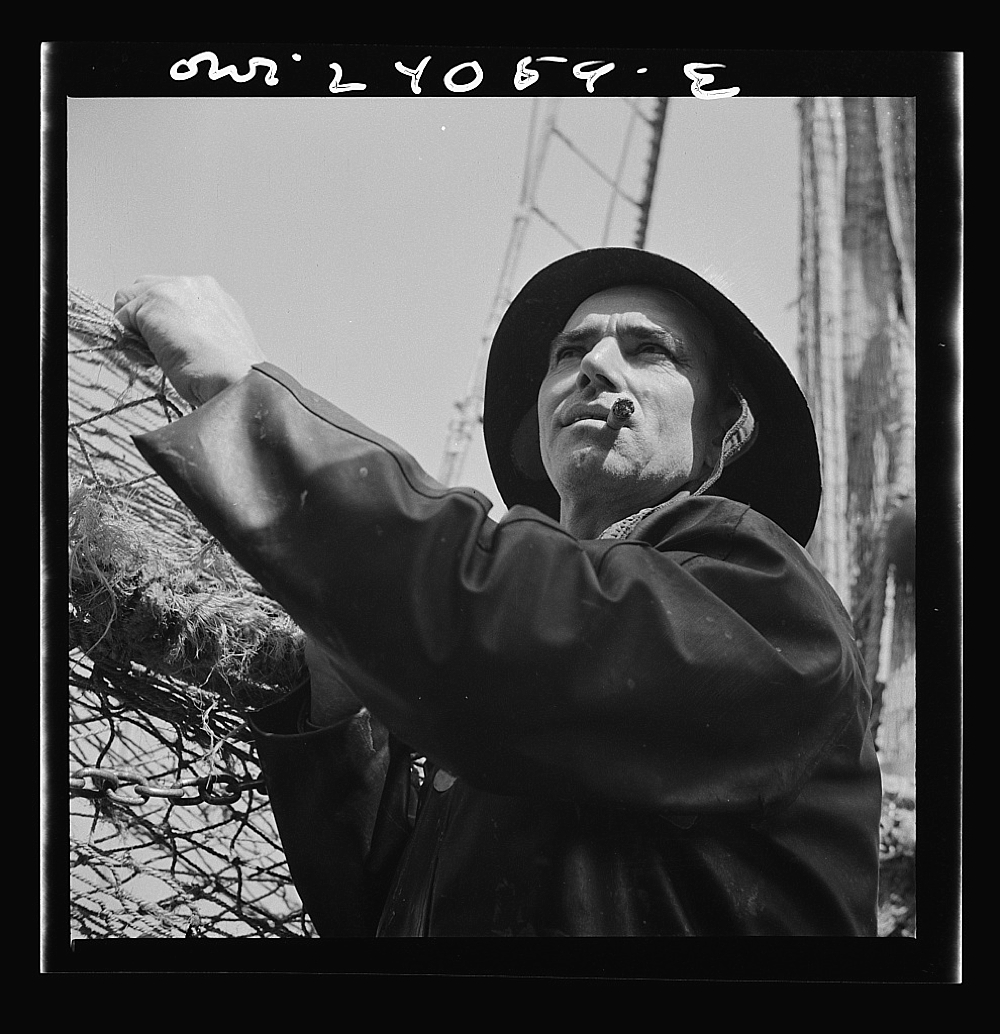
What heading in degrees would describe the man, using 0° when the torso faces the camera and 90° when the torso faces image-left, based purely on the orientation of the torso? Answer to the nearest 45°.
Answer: approximately 45°

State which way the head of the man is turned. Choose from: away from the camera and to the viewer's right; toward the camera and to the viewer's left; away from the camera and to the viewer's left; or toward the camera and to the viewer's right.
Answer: toward the camera and to the viewer's left
